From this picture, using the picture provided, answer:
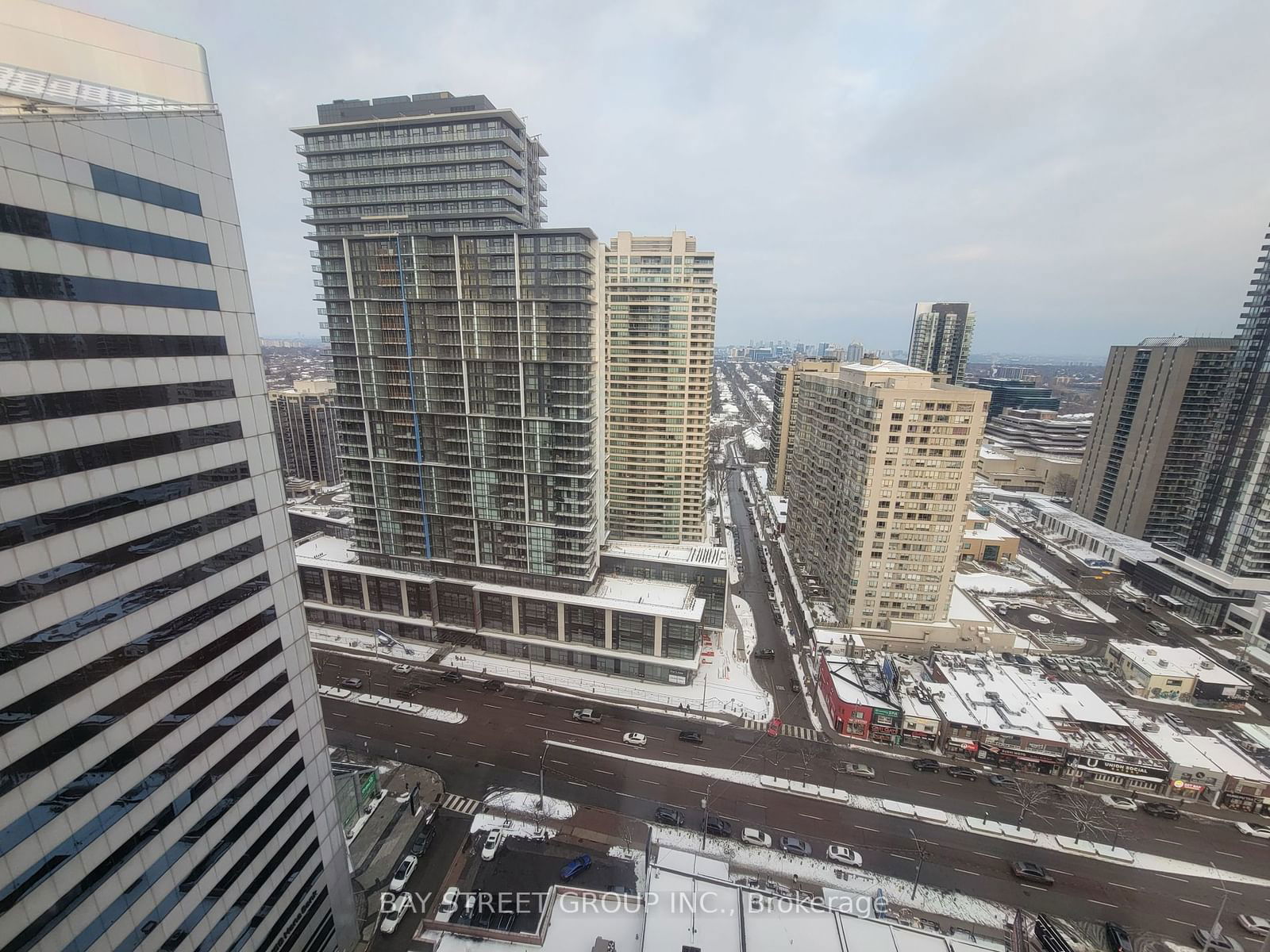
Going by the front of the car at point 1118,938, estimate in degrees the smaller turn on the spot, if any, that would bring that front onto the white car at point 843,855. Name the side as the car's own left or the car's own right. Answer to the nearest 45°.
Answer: approximately 90° to the car's own left

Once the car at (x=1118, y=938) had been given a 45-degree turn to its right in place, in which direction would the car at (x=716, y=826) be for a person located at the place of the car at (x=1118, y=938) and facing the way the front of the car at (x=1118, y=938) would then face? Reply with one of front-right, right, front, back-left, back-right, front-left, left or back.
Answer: back-left
